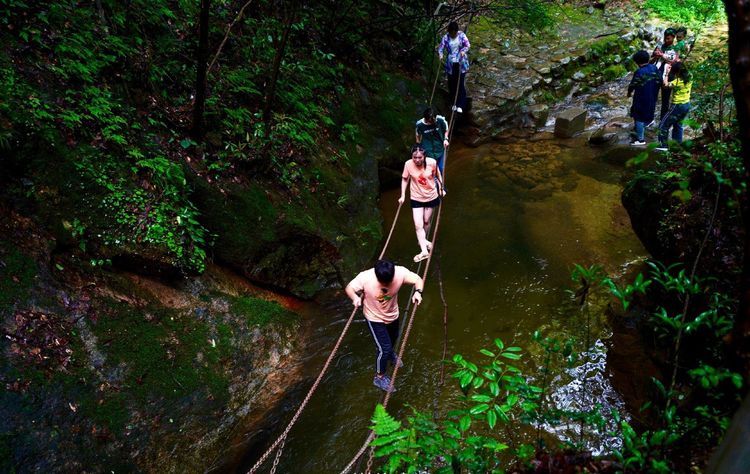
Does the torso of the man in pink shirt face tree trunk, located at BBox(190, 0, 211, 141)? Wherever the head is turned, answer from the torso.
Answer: no

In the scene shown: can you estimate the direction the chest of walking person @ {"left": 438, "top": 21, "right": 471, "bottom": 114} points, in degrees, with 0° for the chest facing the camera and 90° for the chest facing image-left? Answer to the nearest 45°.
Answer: approximately 0°

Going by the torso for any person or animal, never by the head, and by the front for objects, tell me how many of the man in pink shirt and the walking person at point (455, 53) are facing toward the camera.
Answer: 2

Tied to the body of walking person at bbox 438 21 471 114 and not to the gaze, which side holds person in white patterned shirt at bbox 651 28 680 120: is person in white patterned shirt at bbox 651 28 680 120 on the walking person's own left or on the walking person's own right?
on the walking person's own left

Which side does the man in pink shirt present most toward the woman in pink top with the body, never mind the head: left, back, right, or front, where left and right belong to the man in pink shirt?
back

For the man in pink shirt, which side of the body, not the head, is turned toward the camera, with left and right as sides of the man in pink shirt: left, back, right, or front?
front

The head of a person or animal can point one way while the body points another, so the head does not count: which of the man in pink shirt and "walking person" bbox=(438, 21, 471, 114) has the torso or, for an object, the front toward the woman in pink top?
the walking person

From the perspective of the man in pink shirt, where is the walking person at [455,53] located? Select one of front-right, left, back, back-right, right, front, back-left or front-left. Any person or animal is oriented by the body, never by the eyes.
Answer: back

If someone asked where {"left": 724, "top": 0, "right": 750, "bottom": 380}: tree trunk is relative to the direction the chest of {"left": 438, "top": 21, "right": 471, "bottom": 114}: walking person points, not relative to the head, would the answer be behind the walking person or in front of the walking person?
in front

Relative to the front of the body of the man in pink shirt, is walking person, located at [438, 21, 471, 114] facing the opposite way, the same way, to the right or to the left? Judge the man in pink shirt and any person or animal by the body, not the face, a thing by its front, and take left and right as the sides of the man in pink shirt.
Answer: the same way

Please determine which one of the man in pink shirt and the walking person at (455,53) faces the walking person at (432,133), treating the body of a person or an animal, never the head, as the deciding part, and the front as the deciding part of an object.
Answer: the walking person at (455,53)

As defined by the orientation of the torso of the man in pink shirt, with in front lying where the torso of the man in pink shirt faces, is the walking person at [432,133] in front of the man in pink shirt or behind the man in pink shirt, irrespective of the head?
behind

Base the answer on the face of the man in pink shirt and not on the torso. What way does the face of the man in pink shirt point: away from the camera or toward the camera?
toward the camera

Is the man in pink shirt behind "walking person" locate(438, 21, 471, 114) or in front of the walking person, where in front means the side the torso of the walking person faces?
in front

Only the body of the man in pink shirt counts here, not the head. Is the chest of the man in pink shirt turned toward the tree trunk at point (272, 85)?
no
